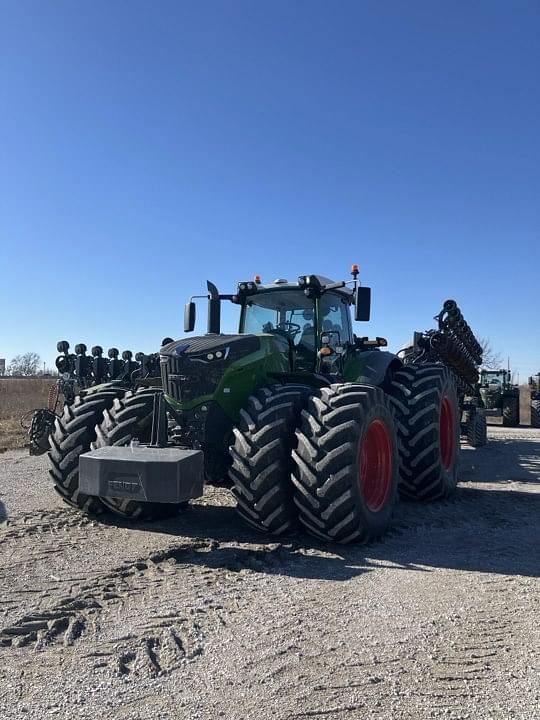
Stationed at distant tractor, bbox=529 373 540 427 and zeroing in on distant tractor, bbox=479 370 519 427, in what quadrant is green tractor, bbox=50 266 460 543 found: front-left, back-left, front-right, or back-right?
front-left

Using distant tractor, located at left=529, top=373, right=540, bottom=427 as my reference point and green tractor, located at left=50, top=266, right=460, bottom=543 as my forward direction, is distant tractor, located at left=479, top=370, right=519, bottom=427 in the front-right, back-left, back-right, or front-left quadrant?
front-right

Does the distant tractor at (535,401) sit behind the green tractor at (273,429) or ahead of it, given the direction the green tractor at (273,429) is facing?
behind

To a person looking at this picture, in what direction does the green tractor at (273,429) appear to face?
facing the viewer and to the left of the viewer

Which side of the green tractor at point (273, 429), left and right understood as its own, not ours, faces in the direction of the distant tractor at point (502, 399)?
back
